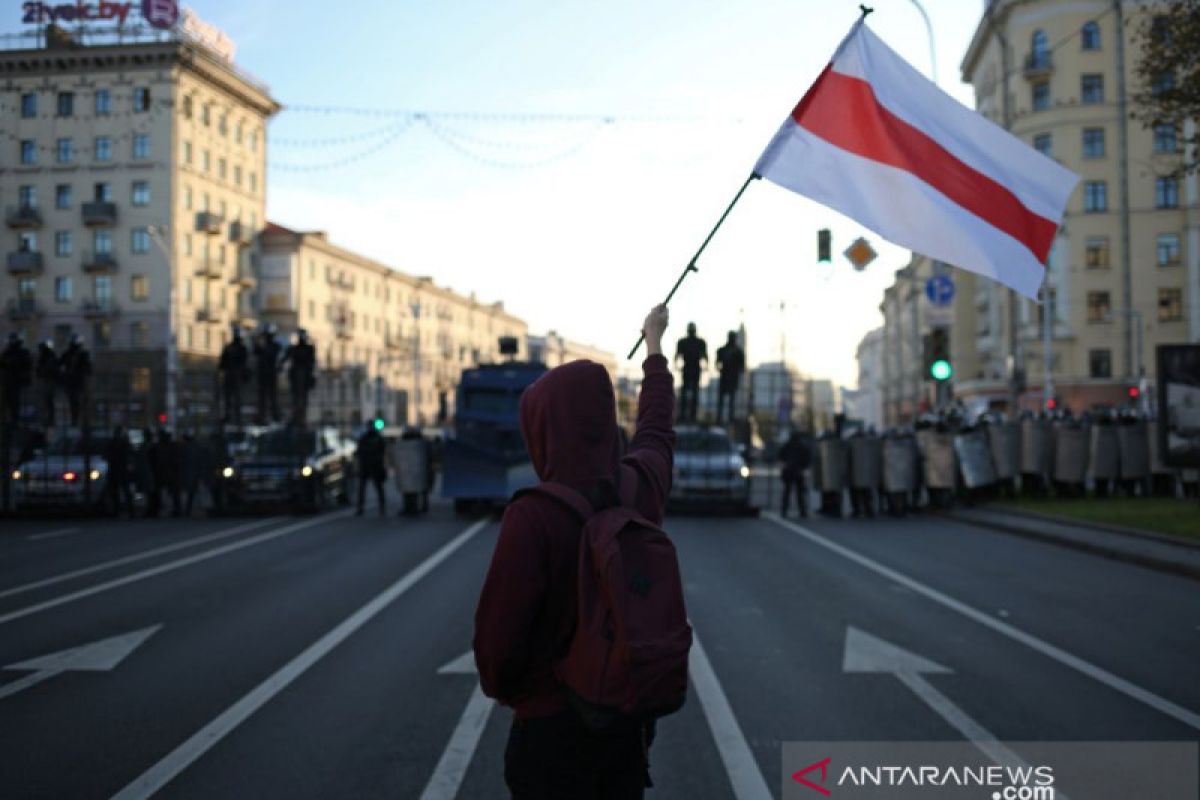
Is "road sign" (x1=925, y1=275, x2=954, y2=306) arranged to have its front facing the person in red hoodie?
yes

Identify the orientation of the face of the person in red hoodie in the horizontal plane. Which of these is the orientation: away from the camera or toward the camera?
away from the camera

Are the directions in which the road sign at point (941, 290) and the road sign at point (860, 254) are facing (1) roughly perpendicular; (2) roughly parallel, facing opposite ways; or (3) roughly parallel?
roughly parallel

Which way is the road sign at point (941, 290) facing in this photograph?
toward the camera

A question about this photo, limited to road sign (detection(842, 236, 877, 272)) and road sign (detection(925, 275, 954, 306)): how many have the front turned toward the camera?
2

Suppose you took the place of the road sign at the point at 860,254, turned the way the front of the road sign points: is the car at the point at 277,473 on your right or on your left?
on your right

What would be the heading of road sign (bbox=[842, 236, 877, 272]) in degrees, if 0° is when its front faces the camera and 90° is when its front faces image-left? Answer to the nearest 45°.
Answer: approximately 0°

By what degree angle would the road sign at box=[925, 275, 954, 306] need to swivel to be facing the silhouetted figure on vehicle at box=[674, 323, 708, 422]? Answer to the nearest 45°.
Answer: approximately 45° to its right

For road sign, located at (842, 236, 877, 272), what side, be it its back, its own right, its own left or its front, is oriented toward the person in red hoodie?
front

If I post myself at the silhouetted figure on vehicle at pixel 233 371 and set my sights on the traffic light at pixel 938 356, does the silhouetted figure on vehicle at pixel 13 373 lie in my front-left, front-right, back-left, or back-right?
back-left

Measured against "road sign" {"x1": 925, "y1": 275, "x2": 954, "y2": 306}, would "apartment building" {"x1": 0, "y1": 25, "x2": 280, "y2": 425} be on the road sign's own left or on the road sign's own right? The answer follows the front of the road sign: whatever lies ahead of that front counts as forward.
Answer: on the road sign's own right

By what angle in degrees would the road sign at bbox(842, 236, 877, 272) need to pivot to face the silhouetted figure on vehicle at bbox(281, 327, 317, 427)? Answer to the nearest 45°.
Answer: approximately 90° to its right
